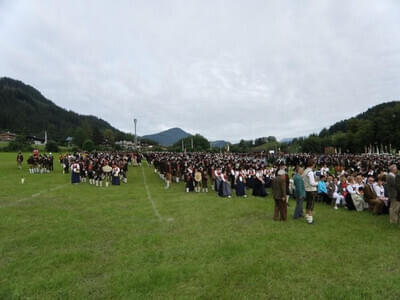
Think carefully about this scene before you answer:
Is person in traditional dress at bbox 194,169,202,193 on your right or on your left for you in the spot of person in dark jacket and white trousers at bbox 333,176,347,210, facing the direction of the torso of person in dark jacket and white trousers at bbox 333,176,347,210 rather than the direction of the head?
on your right

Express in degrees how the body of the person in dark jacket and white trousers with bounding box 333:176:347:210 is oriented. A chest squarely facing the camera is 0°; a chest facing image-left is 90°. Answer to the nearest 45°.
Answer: approximately 45°

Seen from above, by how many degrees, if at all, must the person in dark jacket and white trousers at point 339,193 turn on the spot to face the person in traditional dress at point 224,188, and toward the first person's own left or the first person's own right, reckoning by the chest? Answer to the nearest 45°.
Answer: approximately 45° to the first person's own right

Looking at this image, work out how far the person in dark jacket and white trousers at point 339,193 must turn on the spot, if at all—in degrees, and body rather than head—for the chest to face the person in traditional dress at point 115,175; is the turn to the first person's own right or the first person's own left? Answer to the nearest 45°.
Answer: approximately 45° to the first person's own right

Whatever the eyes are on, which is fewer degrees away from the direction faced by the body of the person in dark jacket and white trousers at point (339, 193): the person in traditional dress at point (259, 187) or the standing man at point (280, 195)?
the standing man

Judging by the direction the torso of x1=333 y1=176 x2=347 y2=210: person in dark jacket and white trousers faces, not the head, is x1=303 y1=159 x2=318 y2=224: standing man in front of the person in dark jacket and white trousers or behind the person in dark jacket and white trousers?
in front
